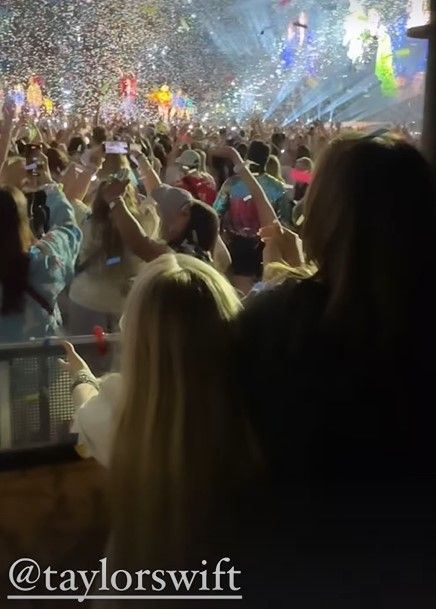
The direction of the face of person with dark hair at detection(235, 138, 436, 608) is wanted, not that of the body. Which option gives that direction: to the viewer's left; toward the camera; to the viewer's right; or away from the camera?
away from the camera

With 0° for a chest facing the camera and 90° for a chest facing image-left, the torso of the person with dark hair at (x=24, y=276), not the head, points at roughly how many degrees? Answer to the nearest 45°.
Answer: approximately 180°

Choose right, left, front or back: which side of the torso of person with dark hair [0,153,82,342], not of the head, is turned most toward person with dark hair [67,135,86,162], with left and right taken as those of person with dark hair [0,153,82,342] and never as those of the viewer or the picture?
front
